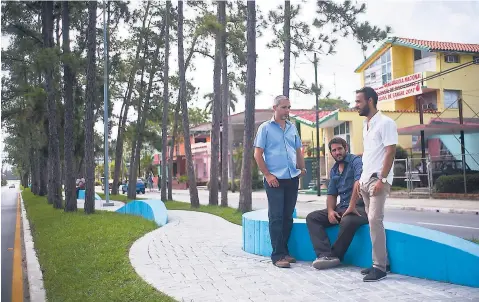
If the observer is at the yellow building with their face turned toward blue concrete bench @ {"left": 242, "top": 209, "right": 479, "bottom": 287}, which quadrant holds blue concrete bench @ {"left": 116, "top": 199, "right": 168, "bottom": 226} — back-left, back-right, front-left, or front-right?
front-right

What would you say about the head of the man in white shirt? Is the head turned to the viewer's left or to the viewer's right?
to the viewer's left

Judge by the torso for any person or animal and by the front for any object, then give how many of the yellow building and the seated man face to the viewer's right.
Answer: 0

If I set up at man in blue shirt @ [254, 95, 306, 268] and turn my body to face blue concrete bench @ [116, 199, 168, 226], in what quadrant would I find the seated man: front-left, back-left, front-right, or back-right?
back-right

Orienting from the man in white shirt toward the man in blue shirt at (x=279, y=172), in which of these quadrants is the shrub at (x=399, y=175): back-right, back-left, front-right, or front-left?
front-right

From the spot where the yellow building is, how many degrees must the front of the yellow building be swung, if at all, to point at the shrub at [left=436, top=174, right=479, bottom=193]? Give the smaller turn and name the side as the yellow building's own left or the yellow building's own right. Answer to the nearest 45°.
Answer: approximately 45° to the yellow building's own left

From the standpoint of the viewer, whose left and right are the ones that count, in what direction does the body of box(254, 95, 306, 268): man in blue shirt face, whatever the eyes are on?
facing the viewer and to the right of the viewer

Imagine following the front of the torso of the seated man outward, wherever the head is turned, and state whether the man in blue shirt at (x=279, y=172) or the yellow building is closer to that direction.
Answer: the man in blue shirt

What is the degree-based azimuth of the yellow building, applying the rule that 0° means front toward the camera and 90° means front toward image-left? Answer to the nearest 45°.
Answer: approximately 45°

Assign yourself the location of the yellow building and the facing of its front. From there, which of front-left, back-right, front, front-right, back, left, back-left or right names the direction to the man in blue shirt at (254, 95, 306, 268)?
front-left

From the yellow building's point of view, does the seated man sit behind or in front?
in front

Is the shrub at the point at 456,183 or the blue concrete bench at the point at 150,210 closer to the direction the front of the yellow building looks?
the blue concrete bench

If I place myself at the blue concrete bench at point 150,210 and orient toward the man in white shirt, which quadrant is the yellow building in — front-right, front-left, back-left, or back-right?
back-left

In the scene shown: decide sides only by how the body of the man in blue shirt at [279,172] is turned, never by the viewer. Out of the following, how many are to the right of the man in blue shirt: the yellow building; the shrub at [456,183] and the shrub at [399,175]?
0

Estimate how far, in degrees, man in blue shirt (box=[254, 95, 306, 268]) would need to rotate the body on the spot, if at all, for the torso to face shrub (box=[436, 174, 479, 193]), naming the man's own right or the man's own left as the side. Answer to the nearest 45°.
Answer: approximately 90° to the man's own left

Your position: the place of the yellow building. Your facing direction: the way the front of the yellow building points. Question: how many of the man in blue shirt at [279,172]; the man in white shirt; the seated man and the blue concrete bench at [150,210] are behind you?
0

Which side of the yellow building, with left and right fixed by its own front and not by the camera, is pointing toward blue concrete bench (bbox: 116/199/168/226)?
front

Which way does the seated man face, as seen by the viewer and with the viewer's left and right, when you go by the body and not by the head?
facing the viewer and to the left of the viewer

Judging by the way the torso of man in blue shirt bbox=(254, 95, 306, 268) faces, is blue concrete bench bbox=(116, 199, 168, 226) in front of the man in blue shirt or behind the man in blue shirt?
behind
